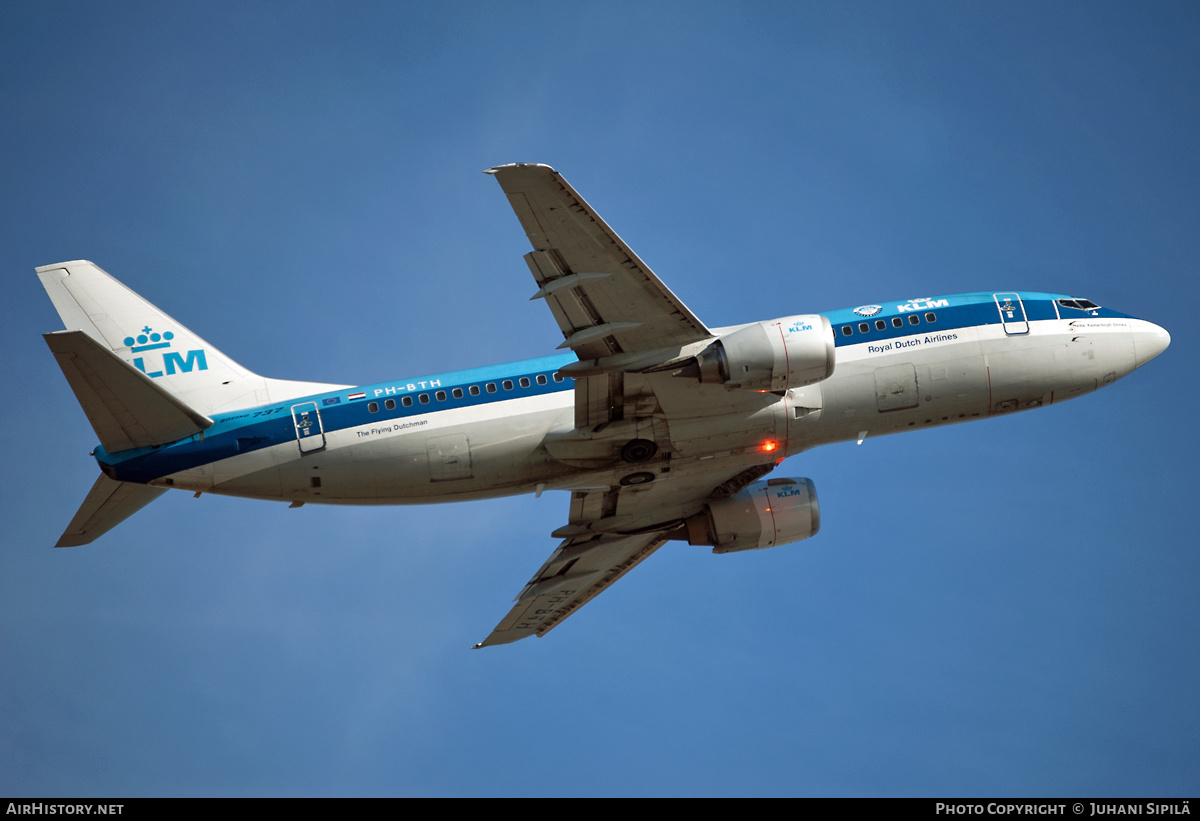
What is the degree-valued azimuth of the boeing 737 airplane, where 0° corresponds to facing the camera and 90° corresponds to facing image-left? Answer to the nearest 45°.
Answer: approximately 270°
